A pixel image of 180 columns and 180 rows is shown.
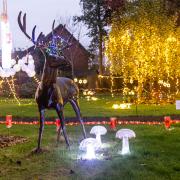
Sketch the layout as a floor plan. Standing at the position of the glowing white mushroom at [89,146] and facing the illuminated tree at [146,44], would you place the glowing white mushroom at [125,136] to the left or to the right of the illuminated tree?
right

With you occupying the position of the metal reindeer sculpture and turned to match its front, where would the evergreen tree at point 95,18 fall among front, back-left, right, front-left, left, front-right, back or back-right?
back-right

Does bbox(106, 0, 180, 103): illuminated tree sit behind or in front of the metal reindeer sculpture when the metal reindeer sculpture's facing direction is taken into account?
behind

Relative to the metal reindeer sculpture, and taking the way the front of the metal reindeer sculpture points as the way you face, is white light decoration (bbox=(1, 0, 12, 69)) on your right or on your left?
on your right

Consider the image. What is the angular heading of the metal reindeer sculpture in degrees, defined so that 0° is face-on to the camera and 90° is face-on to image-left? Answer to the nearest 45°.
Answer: approximately 45°

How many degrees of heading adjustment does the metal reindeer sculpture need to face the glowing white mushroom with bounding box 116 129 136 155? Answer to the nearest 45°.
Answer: approximately 135° to its left
